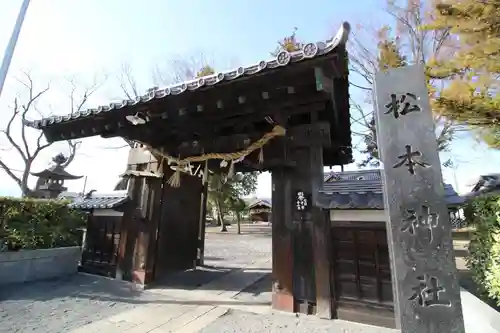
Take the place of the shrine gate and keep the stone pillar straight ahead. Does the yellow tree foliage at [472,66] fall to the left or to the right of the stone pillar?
left

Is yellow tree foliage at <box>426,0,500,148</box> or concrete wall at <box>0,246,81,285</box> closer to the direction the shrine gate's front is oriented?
the concrete wall

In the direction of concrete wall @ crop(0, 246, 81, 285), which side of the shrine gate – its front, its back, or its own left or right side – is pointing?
right

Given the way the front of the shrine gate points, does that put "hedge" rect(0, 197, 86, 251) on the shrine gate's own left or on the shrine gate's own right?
on the shrine gate's own right

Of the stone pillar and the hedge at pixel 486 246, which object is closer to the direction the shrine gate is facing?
the stone pillar

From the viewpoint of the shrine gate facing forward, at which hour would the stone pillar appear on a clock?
The stone pillar is roughly at 10 o'clock from the shrine gate.

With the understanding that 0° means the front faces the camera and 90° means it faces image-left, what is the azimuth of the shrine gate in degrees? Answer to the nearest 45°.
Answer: approximately 45°

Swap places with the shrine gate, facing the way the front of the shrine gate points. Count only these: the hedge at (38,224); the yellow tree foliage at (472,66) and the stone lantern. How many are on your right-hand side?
2

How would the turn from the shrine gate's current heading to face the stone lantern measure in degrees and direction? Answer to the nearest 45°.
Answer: approximately 90° to its right

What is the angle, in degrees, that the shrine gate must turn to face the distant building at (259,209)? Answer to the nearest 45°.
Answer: approximately 135° to its right

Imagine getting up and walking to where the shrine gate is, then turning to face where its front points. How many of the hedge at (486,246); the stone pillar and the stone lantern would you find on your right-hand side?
1

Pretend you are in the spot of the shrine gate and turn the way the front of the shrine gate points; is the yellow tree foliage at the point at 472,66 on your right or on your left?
on your left

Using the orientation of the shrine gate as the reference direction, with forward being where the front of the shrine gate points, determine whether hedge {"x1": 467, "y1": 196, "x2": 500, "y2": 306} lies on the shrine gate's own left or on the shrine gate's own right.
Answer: on the shrine gate's own left
